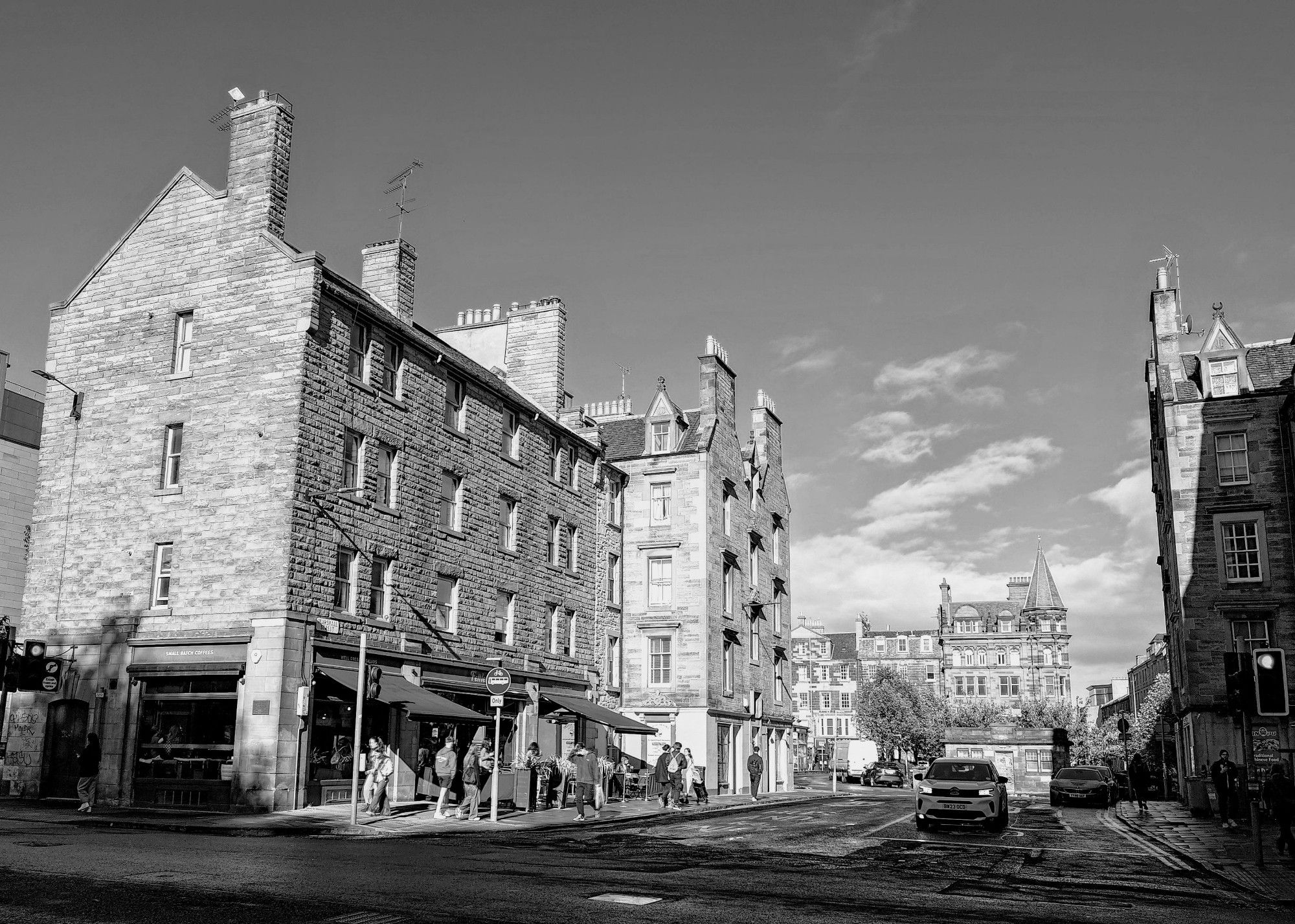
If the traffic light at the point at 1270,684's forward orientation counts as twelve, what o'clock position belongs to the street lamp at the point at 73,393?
The street lamp is roughly at 3 o'clock from the traffic light.

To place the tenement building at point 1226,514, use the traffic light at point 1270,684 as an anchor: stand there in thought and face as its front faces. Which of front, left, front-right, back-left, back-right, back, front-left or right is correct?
back

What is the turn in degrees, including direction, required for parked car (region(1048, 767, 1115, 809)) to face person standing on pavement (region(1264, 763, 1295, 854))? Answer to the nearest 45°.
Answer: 0° — it already faces them

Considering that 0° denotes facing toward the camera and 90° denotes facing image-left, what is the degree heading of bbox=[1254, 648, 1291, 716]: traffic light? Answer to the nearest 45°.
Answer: approximately 0°

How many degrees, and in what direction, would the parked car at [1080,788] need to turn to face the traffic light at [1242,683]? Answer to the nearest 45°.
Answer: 0° — it already faces it

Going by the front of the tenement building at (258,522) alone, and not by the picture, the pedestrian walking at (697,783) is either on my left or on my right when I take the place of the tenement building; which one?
on my left

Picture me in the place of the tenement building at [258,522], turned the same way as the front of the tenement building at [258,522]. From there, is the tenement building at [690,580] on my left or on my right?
on my left

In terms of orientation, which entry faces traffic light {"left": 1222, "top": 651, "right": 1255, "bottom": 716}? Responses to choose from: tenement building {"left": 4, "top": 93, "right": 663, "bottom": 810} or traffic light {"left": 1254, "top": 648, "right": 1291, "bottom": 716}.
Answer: the tenement building
